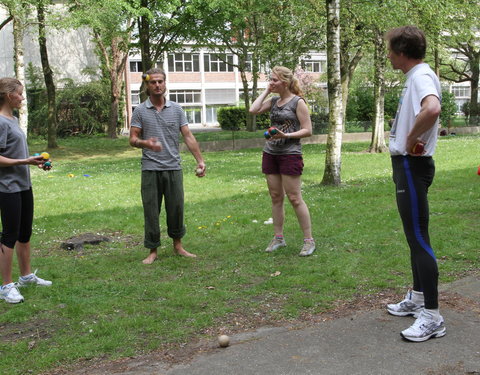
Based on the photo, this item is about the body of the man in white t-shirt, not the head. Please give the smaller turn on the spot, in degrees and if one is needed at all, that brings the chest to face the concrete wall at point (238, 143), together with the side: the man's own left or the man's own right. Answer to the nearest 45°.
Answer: approximately 90° to the man's own right

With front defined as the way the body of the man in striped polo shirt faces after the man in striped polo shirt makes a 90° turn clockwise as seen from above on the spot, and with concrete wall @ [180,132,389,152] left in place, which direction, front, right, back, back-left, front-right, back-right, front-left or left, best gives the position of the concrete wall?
right

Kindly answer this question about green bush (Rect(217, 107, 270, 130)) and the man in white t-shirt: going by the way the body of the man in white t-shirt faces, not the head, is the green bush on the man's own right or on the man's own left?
on the man's own right

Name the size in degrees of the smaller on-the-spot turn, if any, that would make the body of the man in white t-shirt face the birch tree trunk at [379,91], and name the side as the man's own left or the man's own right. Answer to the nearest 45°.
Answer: approximately 90° to the man's own right

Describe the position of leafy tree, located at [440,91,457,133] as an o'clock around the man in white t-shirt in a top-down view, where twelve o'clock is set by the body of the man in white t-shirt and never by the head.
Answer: The leafy tree is roughly at 3 o'clock from the man in white t-shirt.

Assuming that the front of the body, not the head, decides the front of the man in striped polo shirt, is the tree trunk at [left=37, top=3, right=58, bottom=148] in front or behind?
behind

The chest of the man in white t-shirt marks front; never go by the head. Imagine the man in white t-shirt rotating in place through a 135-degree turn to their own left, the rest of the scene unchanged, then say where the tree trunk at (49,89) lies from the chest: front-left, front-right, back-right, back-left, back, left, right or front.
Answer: back

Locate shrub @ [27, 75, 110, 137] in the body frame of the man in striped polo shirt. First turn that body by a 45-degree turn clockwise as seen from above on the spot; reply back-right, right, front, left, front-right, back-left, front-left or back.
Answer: back-right

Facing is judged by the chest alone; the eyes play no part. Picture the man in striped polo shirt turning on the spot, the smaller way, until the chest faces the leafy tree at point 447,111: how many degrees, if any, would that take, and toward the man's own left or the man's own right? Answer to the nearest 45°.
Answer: approximately 135° to the man's own left

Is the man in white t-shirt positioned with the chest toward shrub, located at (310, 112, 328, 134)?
no

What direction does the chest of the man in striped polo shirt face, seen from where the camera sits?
toward the camera

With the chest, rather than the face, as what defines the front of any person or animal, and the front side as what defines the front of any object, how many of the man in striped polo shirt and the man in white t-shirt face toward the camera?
1

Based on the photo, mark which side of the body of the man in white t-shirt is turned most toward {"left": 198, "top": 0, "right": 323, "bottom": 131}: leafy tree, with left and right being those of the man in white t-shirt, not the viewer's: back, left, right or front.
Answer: right

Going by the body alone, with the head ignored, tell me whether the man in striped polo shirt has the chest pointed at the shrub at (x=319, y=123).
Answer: no

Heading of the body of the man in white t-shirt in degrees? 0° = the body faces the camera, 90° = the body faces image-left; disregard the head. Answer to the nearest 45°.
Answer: approximately 90°

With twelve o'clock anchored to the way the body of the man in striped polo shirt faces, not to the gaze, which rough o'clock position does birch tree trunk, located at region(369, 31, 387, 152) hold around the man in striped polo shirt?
The birch tree trunk is roughly at 7 o'clock from the man in striped polo shirt.

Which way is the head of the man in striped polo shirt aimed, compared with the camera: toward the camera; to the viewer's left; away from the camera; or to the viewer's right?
toward the camera

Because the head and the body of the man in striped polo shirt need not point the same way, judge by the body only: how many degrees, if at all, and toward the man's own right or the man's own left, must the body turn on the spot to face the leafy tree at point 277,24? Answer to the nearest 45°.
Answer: approximately 180°
